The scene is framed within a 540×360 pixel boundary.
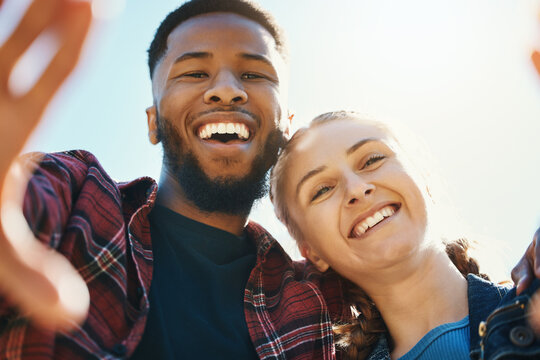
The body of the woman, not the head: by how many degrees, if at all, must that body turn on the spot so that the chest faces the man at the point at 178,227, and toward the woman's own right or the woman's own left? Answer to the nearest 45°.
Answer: approximately 90° to the woman's own right

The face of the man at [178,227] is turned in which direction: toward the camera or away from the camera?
toward the camera

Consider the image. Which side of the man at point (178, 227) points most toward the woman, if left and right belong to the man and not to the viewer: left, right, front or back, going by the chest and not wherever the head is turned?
left

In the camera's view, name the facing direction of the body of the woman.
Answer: toward the camera

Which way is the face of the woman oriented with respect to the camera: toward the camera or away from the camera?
toward the camera

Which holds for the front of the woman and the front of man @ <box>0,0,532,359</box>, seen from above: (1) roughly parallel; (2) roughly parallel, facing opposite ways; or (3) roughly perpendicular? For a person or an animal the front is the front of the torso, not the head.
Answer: roughly parallel

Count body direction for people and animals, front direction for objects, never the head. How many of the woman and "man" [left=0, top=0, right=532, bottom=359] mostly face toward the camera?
2
